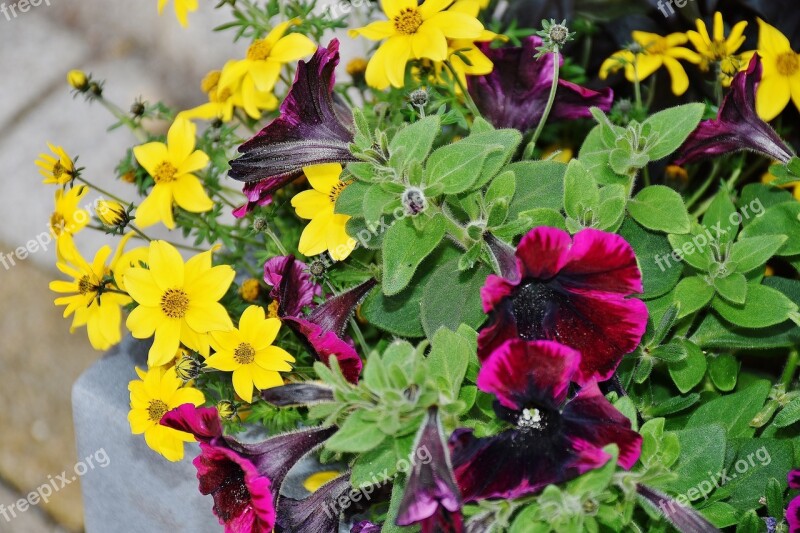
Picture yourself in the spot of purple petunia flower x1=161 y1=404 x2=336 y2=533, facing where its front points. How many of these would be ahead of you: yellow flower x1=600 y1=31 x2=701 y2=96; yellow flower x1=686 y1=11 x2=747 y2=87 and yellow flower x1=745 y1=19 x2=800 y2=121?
0

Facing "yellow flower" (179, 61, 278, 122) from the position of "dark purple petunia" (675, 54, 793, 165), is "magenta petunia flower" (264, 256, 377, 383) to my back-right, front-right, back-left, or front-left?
front-left

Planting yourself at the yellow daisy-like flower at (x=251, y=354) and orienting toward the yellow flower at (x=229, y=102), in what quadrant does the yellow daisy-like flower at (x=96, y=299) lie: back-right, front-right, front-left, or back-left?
front-left

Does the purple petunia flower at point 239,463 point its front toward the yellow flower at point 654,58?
no

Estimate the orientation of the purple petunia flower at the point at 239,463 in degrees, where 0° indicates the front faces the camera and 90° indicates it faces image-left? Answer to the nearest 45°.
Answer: approximately 45°
